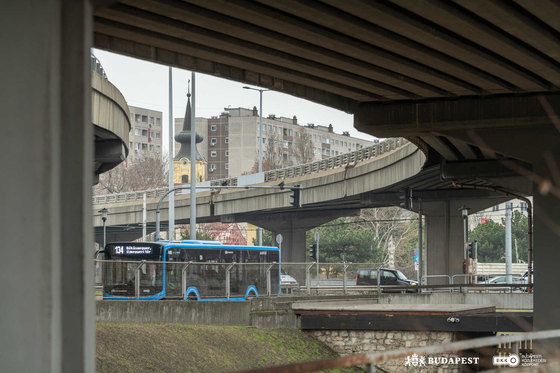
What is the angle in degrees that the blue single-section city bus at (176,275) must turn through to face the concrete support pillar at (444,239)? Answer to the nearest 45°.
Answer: approximately 180°

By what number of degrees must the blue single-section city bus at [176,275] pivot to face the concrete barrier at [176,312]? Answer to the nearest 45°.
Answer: approximately 45° to its left

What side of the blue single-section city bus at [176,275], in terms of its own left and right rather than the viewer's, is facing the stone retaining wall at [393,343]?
left

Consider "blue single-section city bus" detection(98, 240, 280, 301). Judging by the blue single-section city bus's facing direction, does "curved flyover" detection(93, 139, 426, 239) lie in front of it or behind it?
behind

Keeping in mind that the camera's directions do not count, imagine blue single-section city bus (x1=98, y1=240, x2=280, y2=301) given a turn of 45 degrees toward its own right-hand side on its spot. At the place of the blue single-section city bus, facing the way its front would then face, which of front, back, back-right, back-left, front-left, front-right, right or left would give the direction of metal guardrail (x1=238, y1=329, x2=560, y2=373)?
left

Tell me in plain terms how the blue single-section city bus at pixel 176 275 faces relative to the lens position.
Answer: facing the viewer and to the left of the viewer

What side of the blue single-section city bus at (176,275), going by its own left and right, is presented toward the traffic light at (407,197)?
back

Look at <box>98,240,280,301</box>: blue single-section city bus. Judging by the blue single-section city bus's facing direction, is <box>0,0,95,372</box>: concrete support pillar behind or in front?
in front
